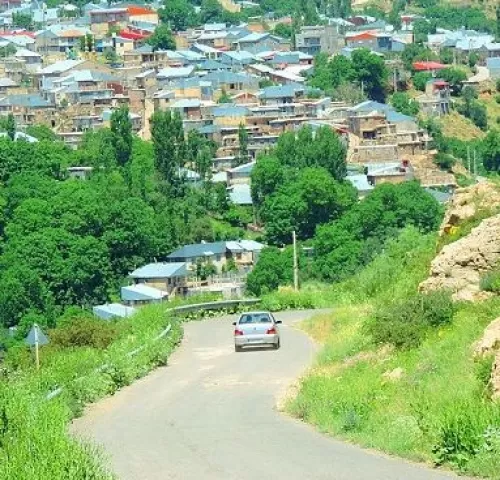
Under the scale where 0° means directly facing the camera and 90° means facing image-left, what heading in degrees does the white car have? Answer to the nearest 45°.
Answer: approximately 180°

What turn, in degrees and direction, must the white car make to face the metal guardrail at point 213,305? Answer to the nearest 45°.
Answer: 0° — it already faces it

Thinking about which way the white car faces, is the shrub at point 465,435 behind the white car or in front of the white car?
behind

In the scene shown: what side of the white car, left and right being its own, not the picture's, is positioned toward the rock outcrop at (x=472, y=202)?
right

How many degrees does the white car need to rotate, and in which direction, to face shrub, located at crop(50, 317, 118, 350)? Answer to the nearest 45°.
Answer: approximately 90° to its left
